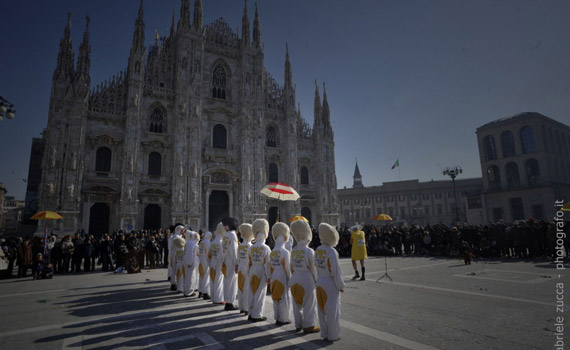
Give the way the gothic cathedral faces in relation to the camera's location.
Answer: facing the viewer and to the right of the viewer

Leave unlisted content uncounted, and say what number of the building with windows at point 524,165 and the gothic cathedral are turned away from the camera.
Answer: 0

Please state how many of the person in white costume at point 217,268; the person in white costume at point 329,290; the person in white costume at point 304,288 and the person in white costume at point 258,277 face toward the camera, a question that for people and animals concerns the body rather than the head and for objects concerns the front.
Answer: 0
